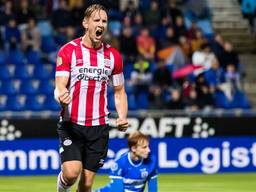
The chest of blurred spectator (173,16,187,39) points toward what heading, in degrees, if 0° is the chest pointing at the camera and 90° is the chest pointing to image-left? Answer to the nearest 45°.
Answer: approximately 0°

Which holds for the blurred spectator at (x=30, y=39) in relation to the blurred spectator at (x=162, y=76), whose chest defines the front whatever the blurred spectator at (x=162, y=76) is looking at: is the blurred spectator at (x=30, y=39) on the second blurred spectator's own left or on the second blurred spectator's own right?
on the second blurred spectator's own right

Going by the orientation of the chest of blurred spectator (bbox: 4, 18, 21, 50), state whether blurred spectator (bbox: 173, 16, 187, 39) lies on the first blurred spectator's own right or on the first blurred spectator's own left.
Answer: on the first blurred spectator's own left

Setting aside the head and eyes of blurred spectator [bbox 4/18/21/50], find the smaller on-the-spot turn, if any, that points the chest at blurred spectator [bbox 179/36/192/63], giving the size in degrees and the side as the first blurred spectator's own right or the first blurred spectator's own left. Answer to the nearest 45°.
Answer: approximately 90° to the first blurred spectator's own left

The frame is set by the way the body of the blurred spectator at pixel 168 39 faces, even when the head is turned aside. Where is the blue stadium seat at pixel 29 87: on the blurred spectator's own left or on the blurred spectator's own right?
on the blurred spectator's own right

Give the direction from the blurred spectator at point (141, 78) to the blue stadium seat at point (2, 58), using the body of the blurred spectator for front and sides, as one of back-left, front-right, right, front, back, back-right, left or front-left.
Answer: right

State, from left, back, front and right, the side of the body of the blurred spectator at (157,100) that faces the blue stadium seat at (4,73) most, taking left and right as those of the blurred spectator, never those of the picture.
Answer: right

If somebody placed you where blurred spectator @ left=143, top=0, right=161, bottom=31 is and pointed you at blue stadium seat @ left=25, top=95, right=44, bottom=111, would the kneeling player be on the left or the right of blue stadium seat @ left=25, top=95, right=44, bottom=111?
left
